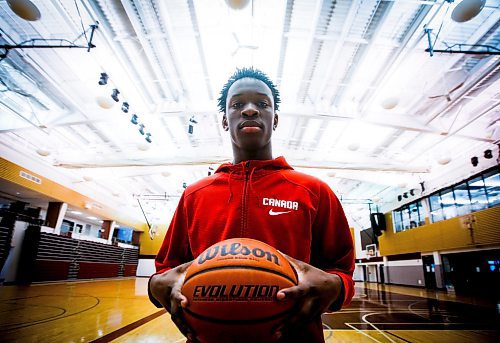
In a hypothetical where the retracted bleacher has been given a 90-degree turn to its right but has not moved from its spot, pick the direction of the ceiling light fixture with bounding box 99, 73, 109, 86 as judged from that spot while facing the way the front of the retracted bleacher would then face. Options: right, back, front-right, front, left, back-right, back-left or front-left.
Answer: front-left

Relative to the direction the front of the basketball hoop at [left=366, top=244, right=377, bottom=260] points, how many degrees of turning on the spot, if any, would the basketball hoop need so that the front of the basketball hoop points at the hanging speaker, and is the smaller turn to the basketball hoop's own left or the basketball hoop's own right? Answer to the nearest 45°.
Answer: approximately 45° to the basketball hoop's own left

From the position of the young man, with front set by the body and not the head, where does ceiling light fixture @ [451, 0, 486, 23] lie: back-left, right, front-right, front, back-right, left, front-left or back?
back-left

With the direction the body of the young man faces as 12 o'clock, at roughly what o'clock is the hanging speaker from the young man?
The hanging speaker is roughly at 7 o'clock from the young man.

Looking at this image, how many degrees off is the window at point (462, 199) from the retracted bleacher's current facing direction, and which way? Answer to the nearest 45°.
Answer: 0° — it already faces it

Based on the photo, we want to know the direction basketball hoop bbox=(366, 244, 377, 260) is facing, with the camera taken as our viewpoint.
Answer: facing the viewer and to the left of the viewer

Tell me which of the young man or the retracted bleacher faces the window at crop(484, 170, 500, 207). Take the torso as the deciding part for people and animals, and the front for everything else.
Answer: the retracted bleacher

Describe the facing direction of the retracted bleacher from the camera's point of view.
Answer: facing the viewer and to the right of the viewer

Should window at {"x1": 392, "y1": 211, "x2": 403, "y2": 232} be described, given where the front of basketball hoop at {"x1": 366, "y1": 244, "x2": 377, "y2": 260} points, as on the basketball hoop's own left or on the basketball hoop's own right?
on the basketball hoop's own left

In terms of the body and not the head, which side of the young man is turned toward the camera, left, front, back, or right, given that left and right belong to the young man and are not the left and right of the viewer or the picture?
front

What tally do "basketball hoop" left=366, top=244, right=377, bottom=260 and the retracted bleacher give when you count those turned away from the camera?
0

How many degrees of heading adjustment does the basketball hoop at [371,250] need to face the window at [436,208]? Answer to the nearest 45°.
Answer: approximately 90° to its left

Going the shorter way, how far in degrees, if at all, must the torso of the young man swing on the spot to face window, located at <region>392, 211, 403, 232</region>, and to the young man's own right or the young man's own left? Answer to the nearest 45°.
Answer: approximately 135° to the young man's own left

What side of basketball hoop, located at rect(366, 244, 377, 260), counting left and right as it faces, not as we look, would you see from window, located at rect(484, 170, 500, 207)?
left

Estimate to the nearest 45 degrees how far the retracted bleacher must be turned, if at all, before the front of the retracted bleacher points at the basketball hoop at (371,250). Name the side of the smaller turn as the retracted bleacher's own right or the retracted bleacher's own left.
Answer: approximately 45° to the retracted bleacher's own left

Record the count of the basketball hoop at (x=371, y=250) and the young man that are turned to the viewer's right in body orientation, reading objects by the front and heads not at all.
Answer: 0

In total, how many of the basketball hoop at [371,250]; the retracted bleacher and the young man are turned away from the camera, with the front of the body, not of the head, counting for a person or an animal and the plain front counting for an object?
0
